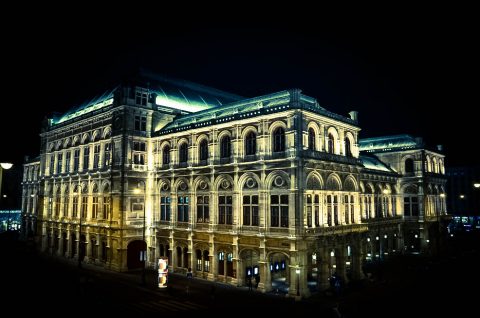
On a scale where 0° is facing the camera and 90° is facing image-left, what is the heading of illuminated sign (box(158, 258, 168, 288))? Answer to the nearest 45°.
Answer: approximately 0°
